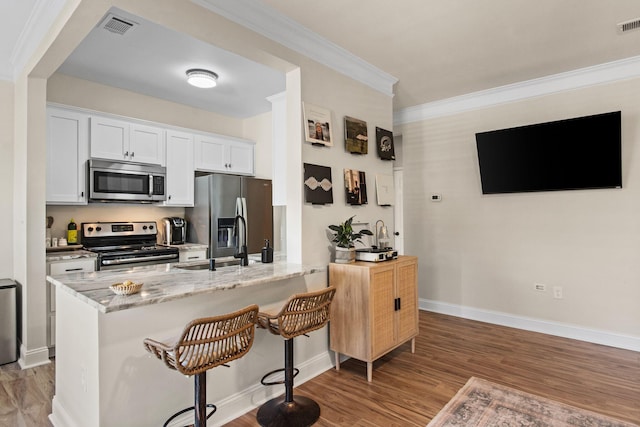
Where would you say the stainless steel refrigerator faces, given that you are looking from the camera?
facing the viewer and to the right of the viewer

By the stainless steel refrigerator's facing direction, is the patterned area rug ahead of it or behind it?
ahead

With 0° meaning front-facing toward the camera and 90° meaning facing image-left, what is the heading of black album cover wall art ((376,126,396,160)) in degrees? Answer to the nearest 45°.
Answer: approximately 315°

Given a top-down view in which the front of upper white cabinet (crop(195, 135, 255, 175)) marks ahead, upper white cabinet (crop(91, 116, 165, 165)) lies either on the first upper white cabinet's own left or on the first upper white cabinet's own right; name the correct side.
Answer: on the first upper white cabinet's own right

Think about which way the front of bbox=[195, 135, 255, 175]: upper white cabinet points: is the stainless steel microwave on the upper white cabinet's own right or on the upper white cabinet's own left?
on the upper white cabinet's own right

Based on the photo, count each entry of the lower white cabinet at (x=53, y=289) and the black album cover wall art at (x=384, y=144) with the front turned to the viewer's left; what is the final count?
0

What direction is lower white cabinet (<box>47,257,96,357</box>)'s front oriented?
toward the camera

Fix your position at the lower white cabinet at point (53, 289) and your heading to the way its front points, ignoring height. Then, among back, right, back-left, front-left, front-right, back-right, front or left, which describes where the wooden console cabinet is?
front-left

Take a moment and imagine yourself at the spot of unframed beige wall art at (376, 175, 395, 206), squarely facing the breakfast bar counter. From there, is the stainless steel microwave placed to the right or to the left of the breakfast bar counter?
right

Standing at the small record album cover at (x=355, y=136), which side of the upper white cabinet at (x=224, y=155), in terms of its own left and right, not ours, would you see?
front

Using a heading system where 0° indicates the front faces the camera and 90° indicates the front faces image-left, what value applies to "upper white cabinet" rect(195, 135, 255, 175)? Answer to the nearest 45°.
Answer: approximately 315°

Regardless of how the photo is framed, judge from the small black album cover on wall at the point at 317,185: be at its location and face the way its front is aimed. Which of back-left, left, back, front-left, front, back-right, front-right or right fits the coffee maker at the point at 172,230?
back

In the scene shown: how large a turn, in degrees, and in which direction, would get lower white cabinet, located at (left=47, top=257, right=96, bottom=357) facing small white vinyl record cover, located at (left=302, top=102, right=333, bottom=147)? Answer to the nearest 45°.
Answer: approximately 45° to its left
